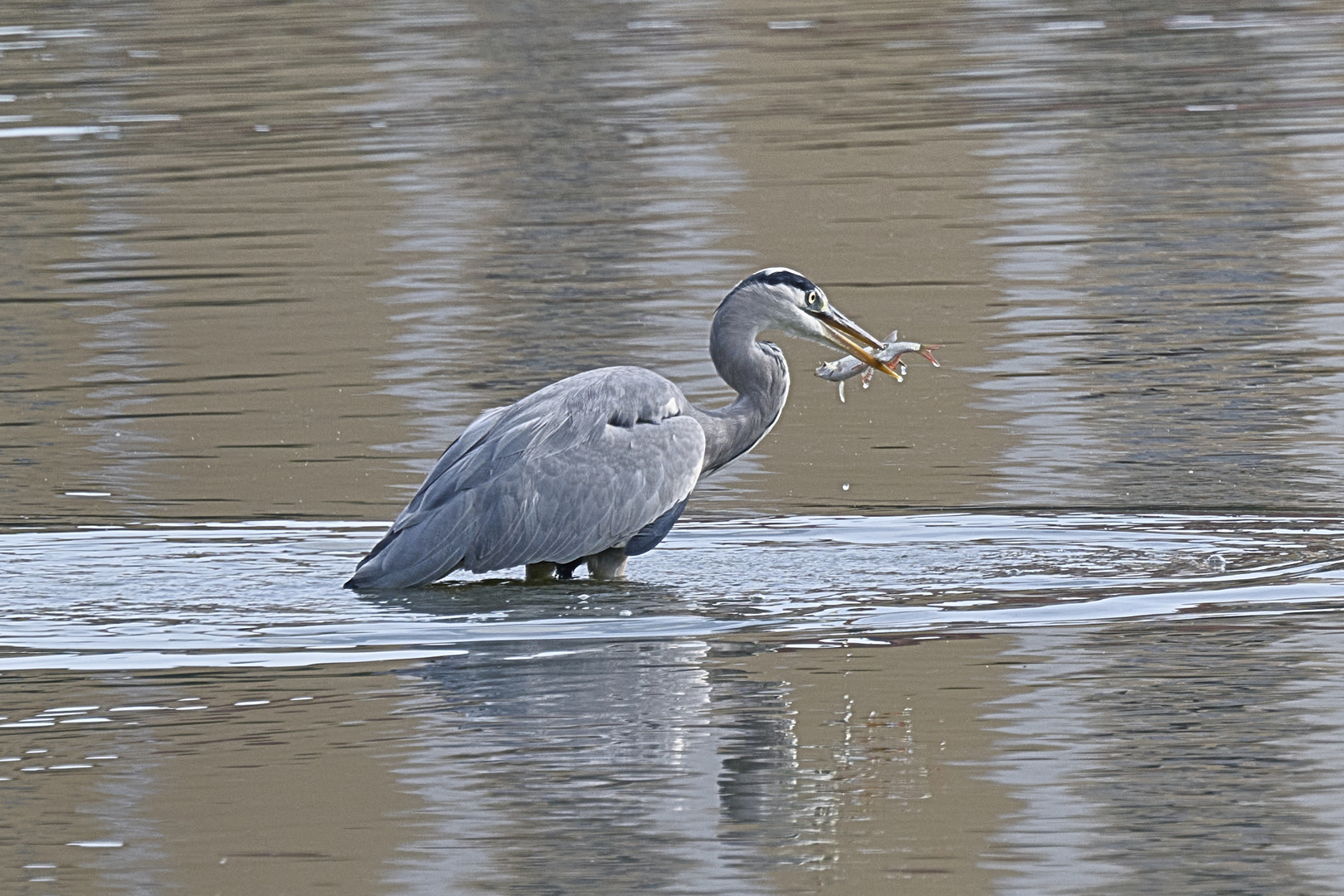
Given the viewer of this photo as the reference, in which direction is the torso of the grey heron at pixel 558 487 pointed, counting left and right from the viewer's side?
facing to the right of the viewer

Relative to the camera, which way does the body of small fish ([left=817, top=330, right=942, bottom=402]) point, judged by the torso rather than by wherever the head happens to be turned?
to the viewer's left
